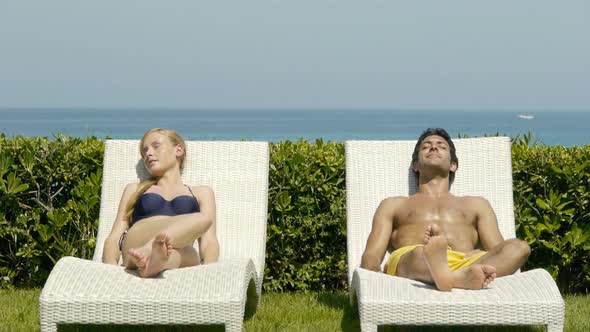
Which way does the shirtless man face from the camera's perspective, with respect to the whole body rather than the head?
toward the camera

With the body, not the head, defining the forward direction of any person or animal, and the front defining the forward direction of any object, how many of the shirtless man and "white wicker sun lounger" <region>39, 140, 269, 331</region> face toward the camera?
2

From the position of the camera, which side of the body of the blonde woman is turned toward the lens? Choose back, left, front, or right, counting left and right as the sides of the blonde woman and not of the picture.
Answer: front

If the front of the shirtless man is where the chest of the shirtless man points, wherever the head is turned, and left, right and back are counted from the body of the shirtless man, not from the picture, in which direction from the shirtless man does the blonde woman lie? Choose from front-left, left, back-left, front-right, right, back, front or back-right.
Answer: right

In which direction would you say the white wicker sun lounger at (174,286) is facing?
toward the camera

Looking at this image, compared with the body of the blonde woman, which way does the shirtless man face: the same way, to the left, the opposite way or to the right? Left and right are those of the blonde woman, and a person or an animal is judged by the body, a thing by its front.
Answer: the same way

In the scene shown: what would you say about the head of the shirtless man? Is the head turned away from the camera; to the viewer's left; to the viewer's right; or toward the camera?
toward the camera

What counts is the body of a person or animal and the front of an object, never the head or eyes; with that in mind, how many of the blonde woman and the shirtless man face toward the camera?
2

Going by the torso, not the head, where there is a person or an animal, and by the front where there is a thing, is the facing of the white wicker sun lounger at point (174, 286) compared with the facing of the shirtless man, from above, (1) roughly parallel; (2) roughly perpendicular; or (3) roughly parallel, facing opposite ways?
roughly parallel

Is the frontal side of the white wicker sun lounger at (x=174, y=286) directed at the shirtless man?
no

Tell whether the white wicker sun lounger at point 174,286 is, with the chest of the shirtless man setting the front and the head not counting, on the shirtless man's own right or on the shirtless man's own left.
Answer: on the shirtless man's own right

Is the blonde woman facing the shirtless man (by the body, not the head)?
no
